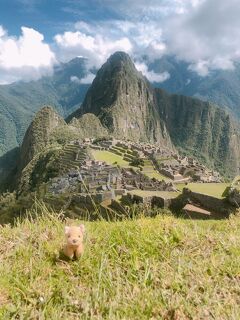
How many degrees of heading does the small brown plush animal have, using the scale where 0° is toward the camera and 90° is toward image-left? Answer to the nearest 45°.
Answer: approximately 0°
